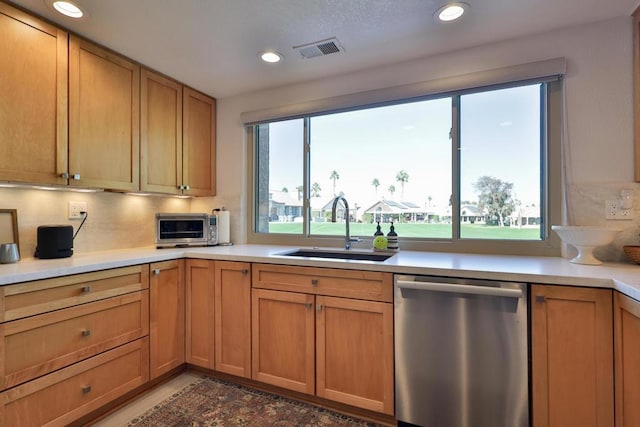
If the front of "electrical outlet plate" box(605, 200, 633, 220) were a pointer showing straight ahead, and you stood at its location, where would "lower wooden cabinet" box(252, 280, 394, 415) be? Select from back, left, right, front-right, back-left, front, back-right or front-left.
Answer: front-right

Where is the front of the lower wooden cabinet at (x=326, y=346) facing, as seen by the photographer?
facing the viewer and to the left of the viewer

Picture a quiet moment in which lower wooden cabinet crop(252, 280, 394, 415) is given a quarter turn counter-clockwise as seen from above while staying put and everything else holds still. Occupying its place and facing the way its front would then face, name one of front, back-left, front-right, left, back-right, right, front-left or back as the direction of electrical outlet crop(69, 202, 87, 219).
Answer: back-right

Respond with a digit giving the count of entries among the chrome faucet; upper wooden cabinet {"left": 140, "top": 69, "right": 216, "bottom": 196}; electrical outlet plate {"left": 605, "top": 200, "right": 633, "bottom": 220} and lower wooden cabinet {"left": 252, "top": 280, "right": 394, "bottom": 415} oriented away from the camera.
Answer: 0

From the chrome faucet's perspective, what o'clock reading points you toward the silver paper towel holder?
The silver paper towel holder is roughly at 2 o'clock from the chrome faucet.

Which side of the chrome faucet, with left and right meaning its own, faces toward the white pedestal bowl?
left

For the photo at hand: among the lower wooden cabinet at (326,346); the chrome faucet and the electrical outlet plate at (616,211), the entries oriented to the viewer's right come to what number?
0

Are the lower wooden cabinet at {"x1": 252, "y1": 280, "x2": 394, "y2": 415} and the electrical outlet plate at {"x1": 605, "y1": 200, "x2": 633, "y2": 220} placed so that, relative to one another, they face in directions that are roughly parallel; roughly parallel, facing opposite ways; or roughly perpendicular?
roughly parallel

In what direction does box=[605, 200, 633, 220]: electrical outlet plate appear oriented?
toward the camera

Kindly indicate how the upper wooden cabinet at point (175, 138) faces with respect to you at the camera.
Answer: facing the viewer and to the right of the viewer

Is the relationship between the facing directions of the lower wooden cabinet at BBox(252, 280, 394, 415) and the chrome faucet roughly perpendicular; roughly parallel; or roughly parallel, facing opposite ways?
roughly parallel

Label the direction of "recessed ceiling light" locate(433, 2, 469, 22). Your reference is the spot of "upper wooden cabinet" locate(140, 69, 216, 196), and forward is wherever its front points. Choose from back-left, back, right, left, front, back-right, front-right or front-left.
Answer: front
